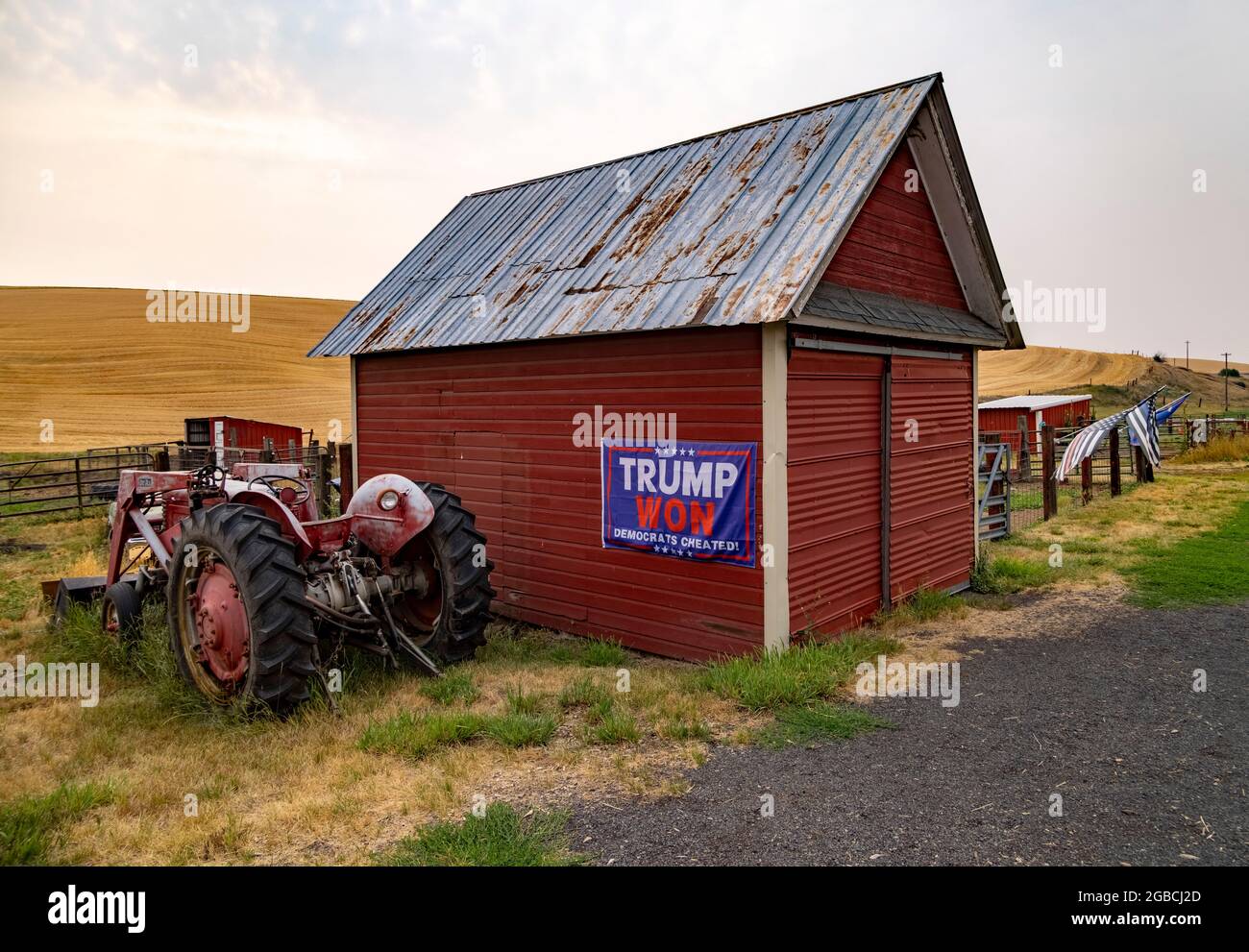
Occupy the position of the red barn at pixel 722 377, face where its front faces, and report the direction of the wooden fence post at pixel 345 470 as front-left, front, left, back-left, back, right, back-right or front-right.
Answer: back

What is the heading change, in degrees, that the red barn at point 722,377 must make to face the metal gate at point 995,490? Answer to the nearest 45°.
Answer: approximately 90° to its left

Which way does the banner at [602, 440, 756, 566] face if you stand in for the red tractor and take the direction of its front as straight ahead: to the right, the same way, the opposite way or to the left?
to the left

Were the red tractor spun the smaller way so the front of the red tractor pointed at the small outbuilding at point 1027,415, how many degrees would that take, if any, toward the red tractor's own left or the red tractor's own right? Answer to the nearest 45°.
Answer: approximately 90° to the red tractor's own right

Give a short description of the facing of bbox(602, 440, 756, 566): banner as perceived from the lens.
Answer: facing the viewer and to the left of the viewer

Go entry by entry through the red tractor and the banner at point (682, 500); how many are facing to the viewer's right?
0

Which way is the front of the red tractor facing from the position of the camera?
facing away from the viewer and to the left of the viewer

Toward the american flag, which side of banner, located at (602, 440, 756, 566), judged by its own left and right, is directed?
back

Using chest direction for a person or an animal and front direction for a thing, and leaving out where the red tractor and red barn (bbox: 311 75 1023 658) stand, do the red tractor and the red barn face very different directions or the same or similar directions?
very different directions

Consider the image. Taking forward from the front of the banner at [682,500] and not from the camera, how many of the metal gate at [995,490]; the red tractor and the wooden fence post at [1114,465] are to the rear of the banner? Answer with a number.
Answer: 2

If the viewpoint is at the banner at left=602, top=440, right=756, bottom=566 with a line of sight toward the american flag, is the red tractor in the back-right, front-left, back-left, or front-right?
back-left
